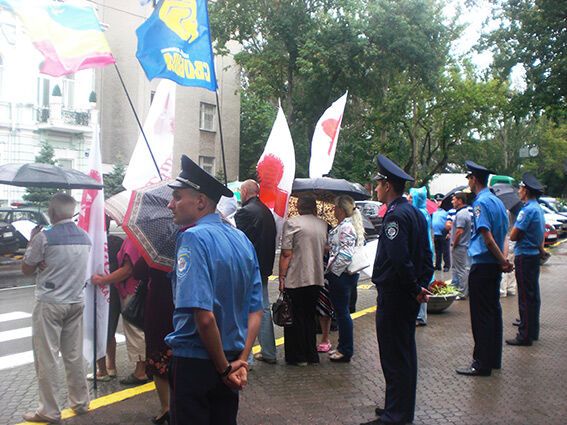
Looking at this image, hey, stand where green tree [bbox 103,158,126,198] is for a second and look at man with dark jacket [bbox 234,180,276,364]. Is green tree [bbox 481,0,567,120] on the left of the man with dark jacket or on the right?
left

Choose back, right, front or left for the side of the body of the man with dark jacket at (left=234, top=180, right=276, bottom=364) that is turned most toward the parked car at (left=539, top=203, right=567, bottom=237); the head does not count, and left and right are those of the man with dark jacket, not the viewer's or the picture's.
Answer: right

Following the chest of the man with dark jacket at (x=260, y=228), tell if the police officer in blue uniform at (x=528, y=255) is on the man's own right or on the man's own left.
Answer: on the man's own right

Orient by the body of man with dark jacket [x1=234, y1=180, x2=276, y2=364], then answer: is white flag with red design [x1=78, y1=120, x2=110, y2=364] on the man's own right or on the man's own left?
on the man's own left

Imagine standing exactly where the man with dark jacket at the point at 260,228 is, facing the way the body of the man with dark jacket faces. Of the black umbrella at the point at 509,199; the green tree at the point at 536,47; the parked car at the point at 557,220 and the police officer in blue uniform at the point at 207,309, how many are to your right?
3

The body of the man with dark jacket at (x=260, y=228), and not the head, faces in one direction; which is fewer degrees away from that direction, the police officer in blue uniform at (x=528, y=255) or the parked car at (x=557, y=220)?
the parked car

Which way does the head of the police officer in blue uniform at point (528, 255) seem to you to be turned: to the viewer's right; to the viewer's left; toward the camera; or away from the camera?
to the viewer's left

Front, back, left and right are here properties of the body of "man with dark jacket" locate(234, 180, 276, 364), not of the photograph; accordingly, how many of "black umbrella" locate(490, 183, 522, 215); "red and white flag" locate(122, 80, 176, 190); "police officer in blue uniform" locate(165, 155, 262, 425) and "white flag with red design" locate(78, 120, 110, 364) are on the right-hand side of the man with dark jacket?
1

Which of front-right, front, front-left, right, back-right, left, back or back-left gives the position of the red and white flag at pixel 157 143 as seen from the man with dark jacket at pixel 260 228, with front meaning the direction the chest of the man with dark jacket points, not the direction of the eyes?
front-left

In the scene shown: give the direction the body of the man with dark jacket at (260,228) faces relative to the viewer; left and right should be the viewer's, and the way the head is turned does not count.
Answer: facing away from the viewer and to the left of the viewer

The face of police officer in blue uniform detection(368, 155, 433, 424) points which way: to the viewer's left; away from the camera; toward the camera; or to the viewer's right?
to the viewer's left

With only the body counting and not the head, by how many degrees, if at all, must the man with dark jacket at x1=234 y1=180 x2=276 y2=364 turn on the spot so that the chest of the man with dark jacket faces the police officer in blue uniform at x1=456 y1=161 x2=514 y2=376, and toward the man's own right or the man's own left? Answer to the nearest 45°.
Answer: approximately 135° to the man's own right
